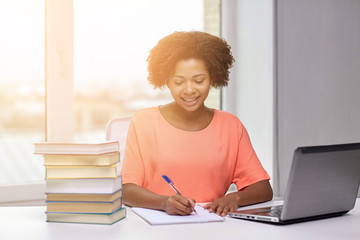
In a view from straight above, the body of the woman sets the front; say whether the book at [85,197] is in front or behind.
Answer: in front

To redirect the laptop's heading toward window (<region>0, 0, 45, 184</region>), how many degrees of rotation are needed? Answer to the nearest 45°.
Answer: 0° — it already faces it

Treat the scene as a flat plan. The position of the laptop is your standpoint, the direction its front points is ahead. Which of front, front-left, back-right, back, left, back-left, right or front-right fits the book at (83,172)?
front-left

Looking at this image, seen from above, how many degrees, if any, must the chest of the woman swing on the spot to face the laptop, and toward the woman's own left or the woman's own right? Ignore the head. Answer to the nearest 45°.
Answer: approximately 45° to the woman's own left

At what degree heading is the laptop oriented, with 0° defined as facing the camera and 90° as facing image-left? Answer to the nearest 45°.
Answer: approximately 135°

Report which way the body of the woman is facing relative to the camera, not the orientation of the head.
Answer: toward the camera

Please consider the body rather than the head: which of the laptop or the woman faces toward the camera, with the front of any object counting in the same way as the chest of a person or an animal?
the woman

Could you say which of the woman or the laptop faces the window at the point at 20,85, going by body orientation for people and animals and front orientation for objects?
the laptop

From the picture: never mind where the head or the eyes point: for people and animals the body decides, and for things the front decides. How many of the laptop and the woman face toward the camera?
1

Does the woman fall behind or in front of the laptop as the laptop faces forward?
in front
